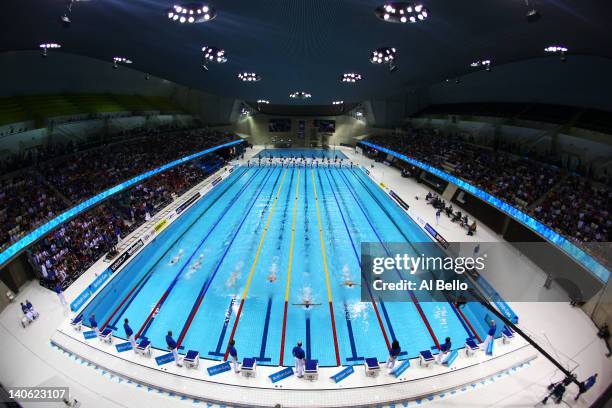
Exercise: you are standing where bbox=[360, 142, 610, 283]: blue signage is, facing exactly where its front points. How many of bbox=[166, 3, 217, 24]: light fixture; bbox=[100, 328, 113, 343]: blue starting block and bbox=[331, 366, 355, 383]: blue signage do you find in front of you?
3

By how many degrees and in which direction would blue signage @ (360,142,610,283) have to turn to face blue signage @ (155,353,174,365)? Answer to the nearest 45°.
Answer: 0° — it already faces it

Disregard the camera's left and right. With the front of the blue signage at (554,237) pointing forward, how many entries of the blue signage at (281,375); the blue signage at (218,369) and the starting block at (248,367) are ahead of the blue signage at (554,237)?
3

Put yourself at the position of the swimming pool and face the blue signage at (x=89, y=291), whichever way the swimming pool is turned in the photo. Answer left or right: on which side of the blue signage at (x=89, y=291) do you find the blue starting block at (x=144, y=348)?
left

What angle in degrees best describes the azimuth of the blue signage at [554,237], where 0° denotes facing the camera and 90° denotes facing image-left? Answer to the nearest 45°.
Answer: approximately 45°

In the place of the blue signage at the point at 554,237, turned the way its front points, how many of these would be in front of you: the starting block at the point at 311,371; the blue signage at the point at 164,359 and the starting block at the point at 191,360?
3
